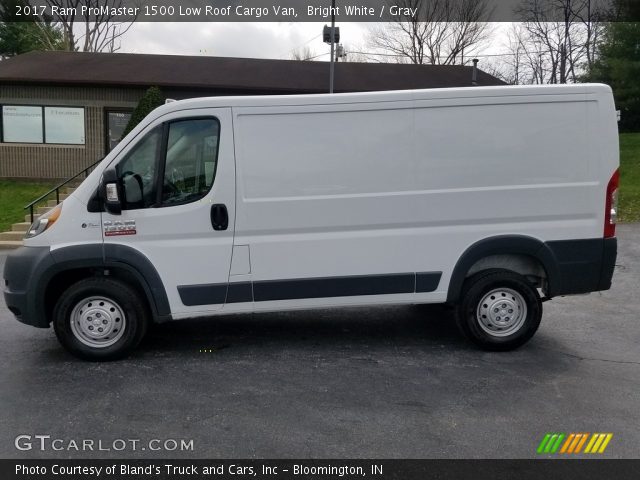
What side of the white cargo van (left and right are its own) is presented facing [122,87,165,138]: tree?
right

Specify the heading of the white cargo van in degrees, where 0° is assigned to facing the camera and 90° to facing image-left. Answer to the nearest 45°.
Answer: approximately 90°

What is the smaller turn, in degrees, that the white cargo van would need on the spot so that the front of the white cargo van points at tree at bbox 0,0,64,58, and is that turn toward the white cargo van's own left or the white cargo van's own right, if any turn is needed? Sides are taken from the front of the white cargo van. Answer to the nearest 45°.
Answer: approximately 45° to the white cargo van's own right

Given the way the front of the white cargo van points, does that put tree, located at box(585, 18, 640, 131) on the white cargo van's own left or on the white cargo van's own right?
on the white cargo van's own right
